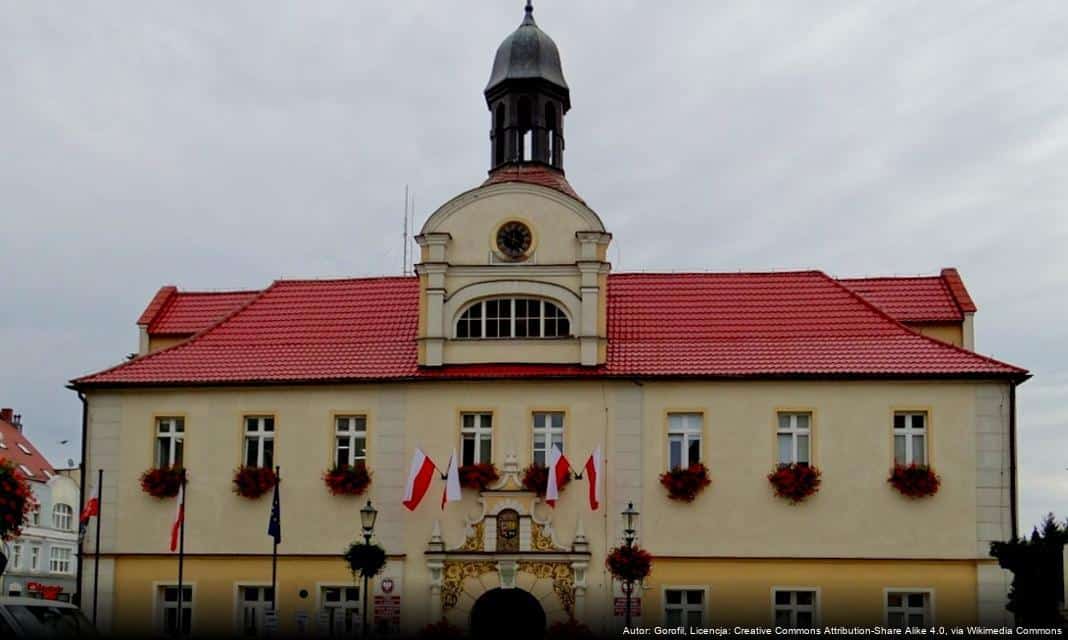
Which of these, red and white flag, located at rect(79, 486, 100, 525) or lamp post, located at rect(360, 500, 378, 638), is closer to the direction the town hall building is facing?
the lamp post

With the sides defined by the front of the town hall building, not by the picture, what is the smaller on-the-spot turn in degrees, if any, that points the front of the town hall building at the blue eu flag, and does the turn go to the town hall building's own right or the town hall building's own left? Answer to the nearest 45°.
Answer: approximately 90° to the town hall building's own right

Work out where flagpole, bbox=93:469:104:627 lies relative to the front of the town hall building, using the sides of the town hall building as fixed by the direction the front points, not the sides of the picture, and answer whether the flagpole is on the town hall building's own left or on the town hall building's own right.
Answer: on the town hall building's own right

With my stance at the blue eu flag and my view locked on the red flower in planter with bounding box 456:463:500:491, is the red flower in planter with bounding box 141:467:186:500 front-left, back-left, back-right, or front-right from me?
back-left

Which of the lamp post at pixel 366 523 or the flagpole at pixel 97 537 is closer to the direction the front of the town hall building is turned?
the lamp post

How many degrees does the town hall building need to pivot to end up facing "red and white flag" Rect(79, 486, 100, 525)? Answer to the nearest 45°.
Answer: approximately 90° to its right

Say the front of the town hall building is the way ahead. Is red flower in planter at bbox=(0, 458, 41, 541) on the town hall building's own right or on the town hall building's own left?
on the town hall building's own right

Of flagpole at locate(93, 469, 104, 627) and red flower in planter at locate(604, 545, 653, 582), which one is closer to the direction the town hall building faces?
the red flower in planter

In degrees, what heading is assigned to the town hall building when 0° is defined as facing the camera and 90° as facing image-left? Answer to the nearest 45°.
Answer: approximately 0°
